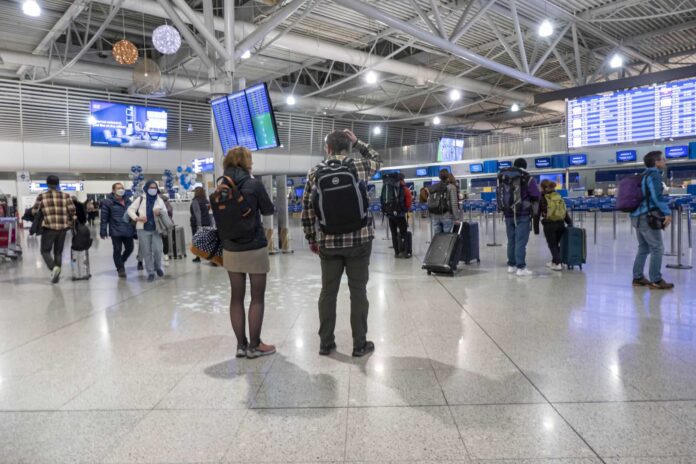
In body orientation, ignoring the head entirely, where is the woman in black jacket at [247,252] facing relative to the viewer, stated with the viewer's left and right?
facing away from the viewer and to the right of the viewer

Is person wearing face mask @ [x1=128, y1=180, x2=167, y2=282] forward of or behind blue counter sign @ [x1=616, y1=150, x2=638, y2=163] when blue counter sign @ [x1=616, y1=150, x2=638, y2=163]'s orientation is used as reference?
forward

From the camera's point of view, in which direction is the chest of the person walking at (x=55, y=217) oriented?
away from the camera

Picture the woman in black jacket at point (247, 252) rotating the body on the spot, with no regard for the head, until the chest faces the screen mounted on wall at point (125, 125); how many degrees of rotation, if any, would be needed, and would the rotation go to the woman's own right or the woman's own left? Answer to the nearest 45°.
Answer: approximately 45° to the woman's own left

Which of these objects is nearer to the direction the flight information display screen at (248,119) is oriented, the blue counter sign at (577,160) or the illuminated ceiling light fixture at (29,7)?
the illuminated ceiling light fixture

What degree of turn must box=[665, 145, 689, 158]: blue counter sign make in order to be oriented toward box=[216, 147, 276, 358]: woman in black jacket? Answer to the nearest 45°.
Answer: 0° — it already faces them

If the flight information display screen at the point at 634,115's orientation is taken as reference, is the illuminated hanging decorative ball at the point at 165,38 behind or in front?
in front

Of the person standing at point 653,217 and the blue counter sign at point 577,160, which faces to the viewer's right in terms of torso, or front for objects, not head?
the person standing

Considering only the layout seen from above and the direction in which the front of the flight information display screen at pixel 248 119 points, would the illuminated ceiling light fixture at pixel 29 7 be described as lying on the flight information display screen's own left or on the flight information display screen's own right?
on the flight information display screen's own right

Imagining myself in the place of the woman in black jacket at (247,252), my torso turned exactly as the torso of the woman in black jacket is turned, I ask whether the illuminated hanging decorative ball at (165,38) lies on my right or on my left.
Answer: on my left
